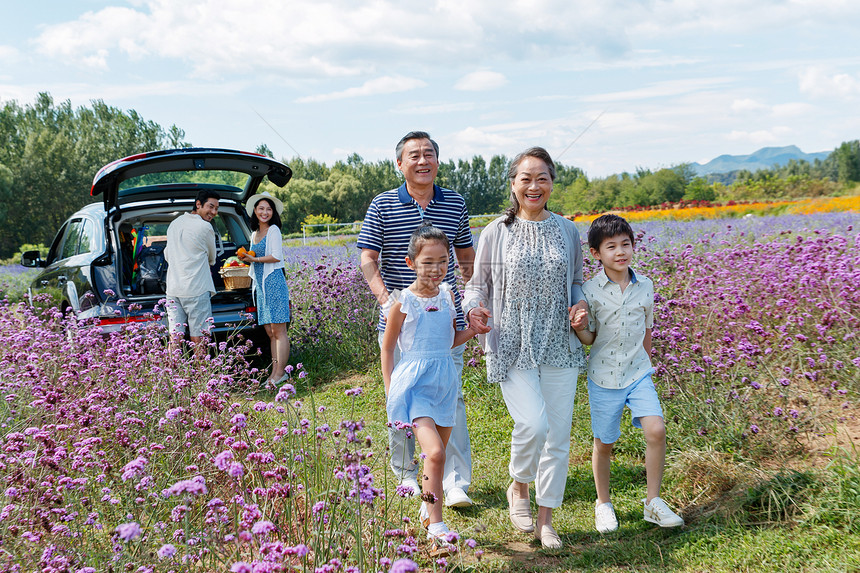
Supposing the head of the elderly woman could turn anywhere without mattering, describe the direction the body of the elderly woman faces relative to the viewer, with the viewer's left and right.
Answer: facing the viewer

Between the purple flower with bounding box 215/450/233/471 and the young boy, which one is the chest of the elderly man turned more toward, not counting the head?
the purple flower

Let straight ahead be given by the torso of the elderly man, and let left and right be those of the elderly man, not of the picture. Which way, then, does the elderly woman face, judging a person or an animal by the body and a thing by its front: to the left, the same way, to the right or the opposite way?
the same way

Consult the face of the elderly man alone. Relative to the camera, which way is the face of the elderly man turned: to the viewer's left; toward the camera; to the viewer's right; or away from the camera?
toward the camera

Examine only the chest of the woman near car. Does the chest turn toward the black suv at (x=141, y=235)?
no

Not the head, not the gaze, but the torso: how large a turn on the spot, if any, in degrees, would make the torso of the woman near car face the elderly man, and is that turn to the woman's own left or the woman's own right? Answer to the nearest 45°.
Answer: approximately 45° to the woman's own left

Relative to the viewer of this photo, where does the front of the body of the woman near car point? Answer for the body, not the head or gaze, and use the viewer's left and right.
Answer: facing the viewer and to the left of the viewer

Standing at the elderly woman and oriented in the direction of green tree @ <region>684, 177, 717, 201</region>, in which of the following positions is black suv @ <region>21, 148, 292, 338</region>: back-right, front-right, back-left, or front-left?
front-left

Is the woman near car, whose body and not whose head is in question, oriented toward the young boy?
no

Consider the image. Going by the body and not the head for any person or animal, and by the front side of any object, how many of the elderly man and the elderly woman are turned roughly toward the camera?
2

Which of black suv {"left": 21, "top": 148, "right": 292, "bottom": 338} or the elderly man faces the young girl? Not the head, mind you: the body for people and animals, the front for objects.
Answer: the elderly man

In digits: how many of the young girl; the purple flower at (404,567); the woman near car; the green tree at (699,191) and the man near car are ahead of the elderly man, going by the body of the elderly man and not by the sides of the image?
2

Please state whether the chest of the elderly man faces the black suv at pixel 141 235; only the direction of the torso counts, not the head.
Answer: no

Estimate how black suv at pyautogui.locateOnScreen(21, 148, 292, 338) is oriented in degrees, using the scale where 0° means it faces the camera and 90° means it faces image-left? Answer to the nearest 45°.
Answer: approximately 135°

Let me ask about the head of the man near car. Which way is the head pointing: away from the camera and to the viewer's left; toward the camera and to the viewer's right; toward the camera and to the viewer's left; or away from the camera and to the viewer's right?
toward the camera and to the viewer's right

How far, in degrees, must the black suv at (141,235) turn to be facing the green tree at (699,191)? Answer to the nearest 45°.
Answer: approximately 90° to its right

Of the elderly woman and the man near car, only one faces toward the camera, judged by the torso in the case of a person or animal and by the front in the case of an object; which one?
the elderly woman

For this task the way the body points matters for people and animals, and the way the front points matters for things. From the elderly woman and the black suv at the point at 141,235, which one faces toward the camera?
the elderly woman
